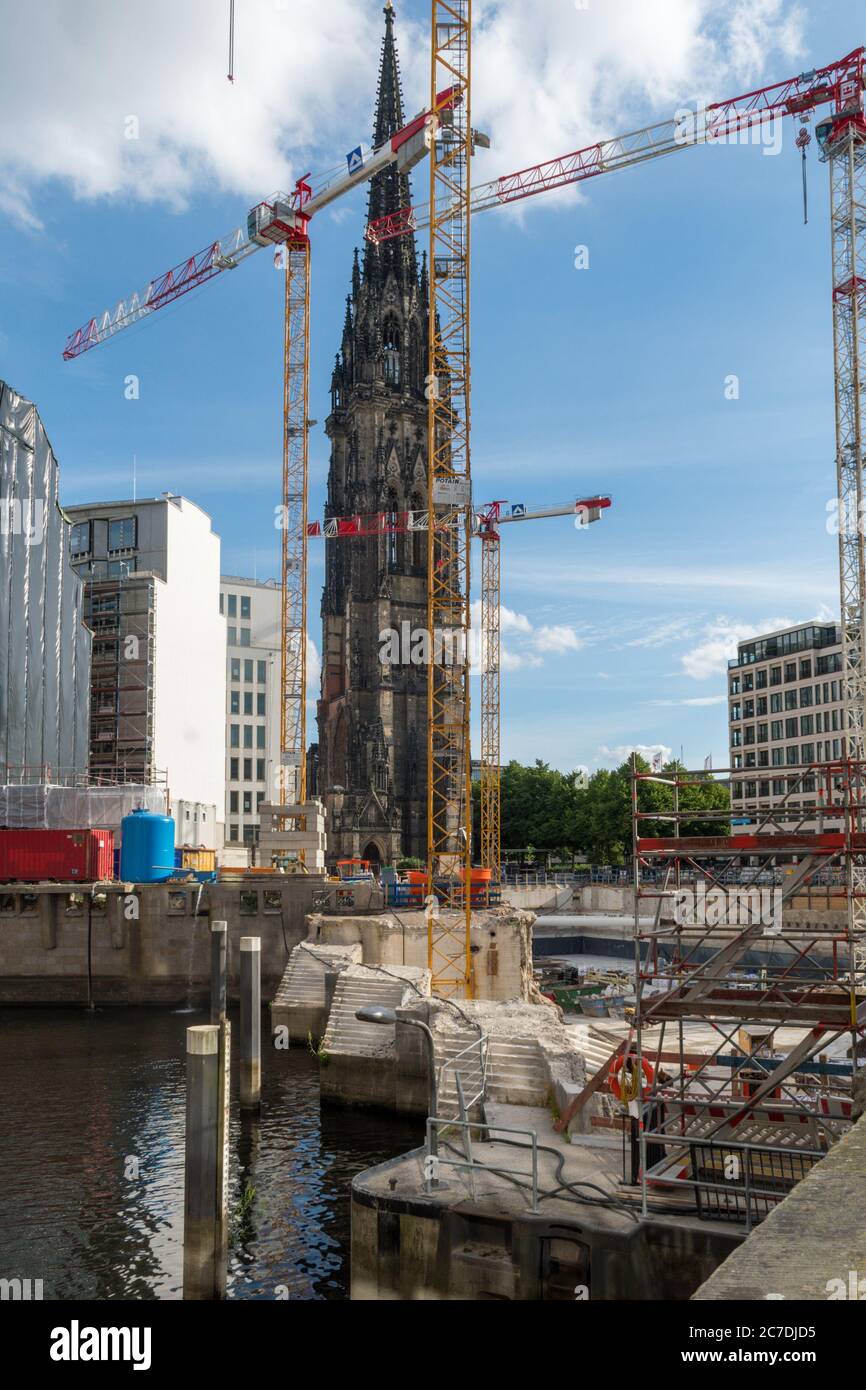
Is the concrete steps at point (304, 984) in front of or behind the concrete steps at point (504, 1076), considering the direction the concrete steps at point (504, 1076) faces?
behind

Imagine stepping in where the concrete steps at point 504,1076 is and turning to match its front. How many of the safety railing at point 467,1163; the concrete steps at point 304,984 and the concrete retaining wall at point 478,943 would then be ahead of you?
1

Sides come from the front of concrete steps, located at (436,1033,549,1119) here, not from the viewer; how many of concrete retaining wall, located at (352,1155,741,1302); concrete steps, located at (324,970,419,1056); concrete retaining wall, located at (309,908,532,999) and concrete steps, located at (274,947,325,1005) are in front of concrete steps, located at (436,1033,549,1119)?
1

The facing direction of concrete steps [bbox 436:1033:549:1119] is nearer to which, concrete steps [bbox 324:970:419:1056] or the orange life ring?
the orange life ring

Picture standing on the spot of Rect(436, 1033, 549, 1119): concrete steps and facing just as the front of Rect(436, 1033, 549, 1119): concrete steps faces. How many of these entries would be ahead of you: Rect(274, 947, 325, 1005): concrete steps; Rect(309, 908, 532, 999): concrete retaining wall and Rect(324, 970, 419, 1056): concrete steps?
0

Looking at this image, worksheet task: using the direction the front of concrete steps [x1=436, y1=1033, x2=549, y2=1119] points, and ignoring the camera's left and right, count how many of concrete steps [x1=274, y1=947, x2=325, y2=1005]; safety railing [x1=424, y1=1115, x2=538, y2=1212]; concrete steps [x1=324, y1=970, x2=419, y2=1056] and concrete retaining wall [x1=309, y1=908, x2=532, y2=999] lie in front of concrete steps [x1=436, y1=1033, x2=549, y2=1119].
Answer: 1

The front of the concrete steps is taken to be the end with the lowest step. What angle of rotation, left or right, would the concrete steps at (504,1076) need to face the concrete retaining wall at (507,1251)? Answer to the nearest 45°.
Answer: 0° — it already faces it

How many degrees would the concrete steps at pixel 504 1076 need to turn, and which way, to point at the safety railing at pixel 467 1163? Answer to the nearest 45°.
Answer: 0° — it already faces it

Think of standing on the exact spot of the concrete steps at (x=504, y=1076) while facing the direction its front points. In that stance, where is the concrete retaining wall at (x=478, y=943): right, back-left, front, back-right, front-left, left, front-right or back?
back

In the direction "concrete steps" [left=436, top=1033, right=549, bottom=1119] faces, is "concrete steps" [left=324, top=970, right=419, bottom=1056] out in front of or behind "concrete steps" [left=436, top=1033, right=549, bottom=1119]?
behind

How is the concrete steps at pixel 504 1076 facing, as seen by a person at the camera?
facing the viewer

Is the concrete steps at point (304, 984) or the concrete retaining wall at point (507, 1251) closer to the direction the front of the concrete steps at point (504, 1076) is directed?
the concrete retaining wall
